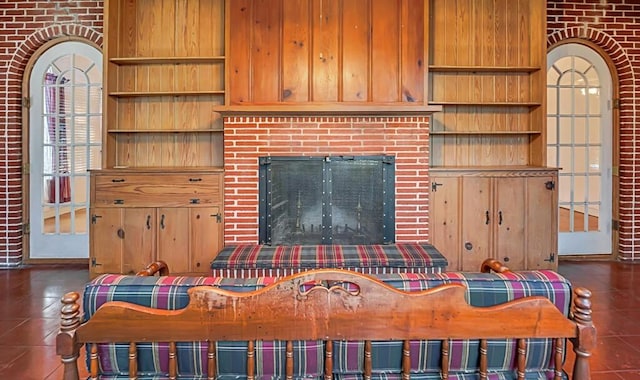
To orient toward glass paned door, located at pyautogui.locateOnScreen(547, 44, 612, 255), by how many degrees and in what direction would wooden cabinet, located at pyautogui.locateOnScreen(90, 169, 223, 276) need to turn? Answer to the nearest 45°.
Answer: approximately 90° to its left

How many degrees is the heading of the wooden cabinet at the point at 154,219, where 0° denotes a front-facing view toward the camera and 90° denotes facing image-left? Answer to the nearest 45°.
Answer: approximately 0°

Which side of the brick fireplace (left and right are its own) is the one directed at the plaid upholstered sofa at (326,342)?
front

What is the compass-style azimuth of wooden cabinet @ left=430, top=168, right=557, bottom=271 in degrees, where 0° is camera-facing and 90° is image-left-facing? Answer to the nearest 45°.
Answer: approximately 0°

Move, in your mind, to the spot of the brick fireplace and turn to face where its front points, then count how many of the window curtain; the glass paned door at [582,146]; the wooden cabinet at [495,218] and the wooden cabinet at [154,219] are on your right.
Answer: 2

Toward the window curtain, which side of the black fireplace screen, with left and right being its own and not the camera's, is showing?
right

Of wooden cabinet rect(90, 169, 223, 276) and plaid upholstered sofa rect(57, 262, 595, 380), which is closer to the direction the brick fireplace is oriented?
the plaid upholstered sofa

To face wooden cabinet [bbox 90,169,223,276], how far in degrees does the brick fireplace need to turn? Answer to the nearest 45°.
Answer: approximately 90° to its right

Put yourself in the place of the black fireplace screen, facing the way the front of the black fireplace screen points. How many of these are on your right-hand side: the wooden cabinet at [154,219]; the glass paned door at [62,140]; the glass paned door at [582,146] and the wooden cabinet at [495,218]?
2

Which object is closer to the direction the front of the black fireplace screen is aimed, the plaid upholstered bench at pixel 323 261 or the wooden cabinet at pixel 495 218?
the plaid upholstered bench
